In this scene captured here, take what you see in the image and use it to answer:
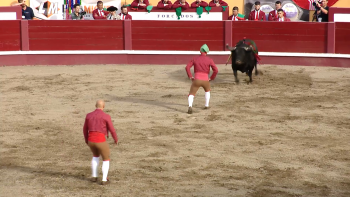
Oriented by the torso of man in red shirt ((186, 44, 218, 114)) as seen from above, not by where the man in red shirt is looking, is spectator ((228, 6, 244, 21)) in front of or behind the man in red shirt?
in front

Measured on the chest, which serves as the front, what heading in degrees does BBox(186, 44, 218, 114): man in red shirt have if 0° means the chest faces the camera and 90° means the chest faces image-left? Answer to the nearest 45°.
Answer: approximately 180°

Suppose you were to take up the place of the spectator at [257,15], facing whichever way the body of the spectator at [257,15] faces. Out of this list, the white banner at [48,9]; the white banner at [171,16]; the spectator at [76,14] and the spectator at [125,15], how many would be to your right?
4

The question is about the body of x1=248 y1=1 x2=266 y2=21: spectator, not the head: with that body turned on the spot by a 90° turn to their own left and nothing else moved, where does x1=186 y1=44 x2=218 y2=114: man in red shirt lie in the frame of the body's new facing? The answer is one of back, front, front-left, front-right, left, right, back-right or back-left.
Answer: right

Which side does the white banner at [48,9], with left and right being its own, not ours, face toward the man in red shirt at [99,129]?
front

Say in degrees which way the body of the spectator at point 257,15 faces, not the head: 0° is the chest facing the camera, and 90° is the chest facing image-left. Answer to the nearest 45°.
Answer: approximately 0°

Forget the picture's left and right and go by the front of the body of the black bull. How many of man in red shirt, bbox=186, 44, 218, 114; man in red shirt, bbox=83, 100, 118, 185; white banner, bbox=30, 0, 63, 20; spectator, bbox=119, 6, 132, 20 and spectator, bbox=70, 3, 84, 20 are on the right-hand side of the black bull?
3

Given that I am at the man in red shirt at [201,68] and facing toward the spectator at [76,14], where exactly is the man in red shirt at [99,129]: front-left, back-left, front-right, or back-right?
back-left
